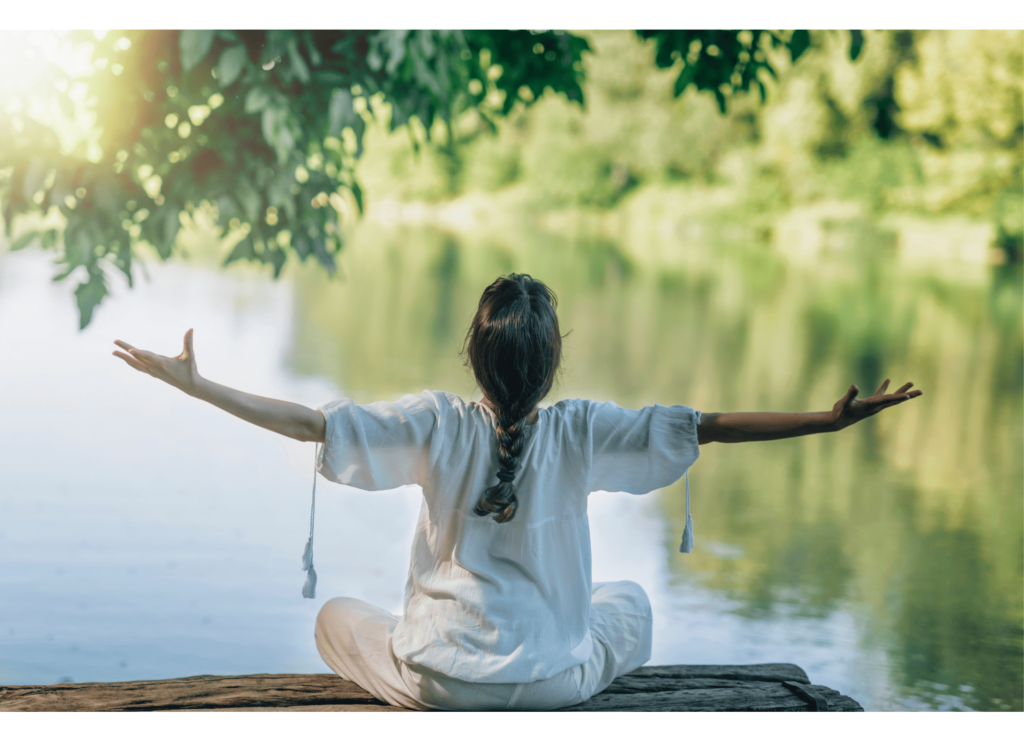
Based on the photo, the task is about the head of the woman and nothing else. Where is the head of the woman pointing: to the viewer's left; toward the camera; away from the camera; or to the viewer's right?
away from the camera

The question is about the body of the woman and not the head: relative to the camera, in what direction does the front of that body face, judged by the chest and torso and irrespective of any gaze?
away from the camera
